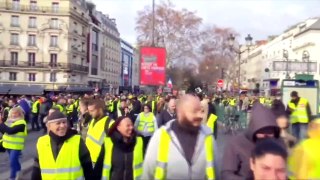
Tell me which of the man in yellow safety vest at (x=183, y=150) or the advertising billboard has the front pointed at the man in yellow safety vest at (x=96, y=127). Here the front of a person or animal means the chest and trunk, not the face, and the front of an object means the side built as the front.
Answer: the advertising billboard

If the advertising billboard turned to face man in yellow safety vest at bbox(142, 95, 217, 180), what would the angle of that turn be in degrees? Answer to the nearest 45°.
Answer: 0° — it already faces them

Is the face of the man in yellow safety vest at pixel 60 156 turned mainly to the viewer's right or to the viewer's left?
to the viewer's right

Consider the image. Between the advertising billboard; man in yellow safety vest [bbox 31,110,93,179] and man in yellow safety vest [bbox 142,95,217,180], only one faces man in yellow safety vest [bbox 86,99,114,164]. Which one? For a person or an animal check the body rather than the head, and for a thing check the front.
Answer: the advertising billboard

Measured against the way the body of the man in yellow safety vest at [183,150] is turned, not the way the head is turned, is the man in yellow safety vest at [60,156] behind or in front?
behind

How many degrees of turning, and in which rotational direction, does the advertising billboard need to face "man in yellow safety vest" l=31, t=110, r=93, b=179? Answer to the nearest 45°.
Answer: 0° — it already faces them

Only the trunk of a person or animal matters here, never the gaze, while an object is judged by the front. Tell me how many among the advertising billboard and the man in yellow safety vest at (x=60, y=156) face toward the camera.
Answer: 2

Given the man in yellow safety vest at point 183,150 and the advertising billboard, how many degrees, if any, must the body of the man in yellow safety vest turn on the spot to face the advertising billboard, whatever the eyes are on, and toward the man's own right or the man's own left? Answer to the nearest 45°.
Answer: approximately 135° to the man's own left
